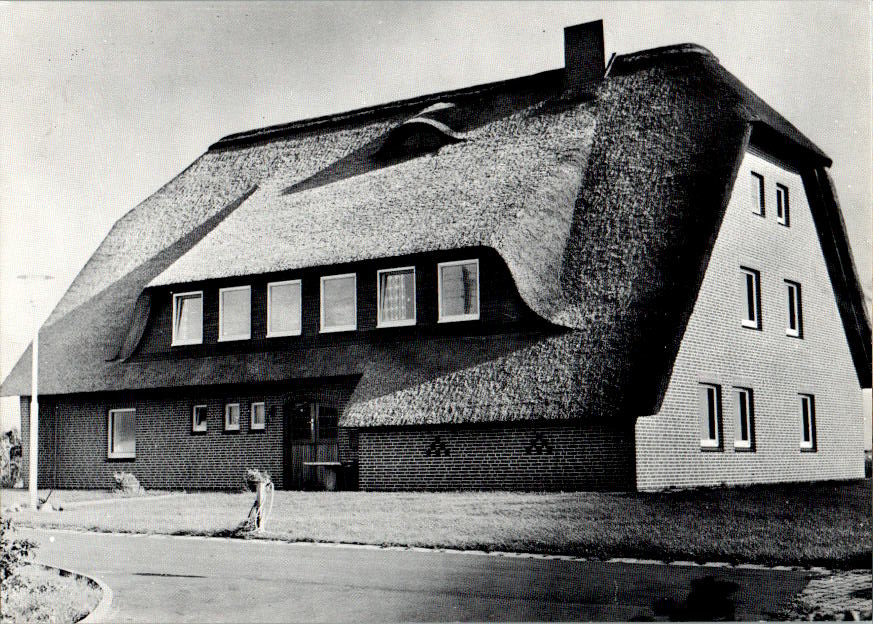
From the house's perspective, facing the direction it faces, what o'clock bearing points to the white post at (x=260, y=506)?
The white post is roughly at 12 o'clock from the house.

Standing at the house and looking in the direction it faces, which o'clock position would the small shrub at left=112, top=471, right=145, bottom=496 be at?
The small shrub is roughly at 2 o'clock from the house.

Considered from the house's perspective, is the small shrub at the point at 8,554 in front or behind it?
in front

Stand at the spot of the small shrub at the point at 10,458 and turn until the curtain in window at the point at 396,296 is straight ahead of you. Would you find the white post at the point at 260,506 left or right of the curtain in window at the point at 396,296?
right

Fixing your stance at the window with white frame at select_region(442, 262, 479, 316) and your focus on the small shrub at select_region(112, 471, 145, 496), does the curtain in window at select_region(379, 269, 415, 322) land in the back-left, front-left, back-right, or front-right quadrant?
front-right

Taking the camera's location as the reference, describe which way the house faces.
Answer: facing the viewer and to the left of the viewer
